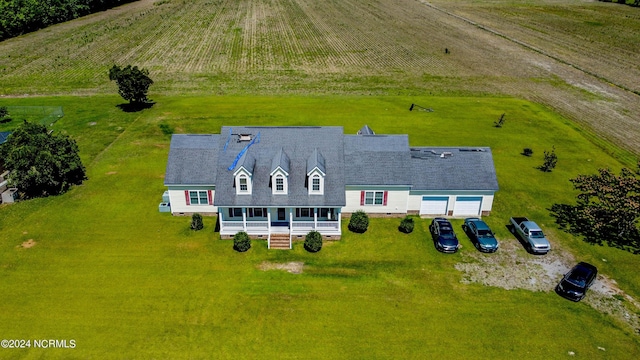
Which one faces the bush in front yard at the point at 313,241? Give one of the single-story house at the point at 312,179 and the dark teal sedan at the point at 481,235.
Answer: the single-story house

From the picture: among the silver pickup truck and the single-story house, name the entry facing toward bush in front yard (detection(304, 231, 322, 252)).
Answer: the single-story house

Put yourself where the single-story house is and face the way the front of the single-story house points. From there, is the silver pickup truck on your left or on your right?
on your left
